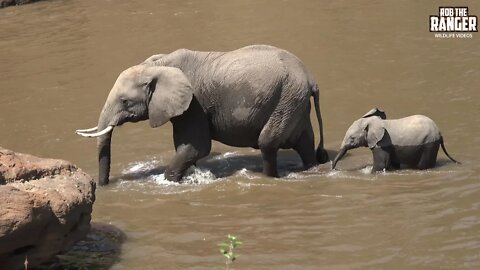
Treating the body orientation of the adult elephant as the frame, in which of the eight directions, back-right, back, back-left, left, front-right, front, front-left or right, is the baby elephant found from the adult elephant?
back

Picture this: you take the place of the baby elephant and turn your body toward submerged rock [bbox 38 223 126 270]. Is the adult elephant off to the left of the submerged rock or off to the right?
right

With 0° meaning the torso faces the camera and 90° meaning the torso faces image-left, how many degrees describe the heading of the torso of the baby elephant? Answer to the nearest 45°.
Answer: approximately 90°

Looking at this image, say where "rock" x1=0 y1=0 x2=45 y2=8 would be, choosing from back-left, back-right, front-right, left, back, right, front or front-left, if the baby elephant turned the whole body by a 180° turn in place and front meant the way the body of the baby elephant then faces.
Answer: back-left

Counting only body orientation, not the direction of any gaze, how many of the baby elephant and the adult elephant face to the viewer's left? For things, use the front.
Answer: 2

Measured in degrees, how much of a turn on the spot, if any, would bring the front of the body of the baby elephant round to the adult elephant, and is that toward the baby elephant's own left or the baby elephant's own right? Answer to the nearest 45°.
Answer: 0° — it already faces it

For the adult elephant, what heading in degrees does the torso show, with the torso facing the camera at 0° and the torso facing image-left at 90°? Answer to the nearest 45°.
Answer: approximately 90°

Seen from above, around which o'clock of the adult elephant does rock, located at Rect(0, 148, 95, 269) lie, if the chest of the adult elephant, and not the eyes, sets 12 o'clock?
The rock is roughly at 10 o'clock from the adult elephant.

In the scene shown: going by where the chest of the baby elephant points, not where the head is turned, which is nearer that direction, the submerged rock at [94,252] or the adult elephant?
the adult elephant

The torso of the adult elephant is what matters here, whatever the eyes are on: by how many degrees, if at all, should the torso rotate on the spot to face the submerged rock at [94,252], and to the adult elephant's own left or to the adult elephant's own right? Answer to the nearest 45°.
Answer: approximately 45° to the adult elephant's own left
